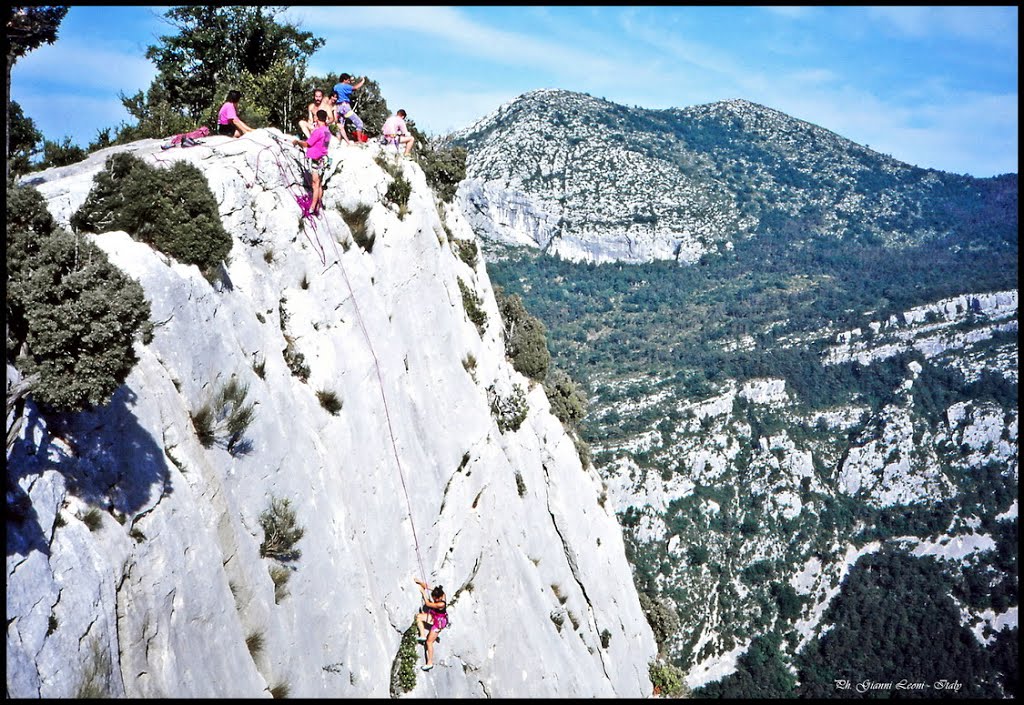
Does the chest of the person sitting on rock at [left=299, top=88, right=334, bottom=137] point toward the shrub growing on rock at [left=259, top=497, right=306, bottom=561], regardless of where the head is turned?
yes

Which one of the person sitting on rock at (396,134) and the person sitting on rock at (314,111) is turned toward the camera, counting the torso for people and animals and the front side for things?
the person sitting on rock at (314,111)

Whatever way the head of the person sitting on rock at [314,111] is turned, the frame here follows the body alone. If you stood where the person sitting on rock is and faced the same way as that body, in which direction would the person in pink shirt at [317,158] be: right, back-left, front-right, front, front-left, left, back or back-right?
front

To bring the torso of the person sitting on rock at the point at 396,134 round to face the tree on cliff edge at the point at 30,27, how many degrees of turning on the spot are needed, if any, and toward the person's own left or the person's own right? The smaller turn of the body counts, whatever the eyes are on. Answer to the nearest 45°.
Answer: approximately 135° to the person's own right

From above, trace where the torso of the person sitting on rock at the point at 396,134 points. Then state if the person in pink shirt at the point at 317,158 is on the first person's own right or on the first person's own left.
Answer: on the first person's own right

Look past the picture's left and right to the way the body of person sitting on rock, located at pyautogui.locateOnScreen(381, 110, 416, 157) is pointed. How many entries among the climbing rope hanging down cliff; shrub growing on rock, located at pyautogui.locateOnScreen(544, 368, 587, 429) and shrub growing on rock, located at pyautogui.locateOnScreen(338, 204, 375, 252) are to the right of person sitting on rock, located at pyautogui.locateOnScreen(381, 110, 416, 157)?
2

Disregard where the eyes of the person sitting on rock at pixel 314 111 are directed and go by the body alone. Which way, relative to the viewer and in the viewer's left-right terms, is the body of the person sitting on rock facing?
facing the viewer

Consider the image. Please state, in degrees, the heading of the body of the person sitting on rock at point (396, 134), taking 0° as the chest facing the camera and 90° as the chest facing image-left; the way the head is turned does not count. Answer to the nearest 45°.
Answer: approximately 270°

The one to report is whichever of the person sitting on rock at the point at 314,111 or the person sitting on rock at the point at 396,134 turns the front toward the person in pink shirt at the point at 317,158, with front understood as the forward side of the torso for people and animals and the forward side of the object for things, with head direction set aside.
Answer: the person sitting on rock at the point at 314,111

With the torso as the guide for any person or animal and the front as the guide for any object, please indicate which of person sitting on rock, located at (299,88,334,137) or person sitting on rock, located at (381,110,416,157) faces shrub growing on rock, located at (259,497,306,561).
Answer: person sitting on rock, located at (299,88,334,137)
